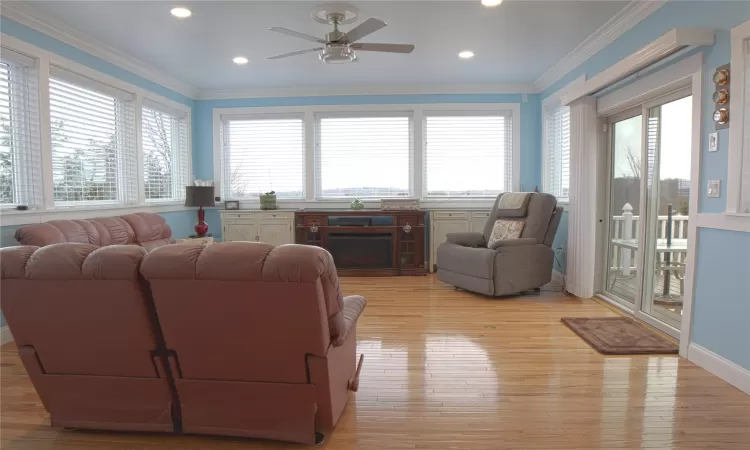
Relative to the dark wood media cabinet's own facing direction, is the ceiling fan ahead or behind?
ahead

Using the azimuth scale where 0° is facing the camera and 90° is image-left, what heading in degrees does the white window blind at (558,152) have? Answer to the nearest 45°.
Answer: approximately 45°

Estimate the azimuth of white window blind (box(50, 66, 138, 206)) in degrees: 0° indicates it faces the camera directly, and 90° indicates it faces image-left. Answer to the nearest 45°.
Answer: approximately 315°

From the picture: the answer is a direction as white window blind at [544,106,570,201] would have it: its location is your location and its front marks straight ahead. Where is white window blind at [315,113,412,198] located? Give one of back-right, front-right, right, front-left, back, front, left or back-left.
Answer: front-right

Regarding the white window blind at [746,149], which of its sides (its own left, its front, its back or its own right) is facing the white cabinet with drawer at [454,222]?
right

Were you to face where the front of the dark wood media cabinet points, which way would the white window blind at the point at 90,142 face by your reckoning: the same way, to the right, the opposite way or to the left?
to the left

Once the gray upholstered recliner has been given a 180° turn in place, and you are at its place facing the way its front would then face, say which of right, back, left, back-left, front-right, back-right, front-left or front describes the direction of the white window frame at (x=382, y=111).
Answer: left

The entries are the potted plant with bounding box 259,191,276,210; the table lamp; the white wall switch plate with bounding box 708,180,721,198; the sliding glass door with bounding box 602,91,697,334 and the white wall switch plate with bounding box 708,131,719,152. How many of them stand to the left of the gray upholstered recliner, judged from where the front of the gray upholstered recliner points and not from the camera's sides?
3

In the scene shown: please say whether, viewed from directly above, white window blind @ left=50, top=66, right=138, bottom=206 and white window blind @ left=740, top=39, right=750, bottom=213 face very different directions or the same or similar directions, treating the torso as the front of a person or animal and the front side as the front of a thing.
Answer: very different directions

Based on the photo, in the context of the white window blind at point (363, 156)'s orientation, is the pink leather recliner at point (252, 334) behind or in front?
in front

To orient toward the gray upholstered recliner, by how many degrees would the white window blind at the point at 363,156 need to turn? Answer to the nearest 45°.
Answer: approximately 45° to its left

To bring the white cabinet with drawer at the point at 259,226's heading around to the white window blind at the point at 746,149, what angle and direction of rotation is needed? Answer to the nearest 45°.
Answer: approximately 45° to its left

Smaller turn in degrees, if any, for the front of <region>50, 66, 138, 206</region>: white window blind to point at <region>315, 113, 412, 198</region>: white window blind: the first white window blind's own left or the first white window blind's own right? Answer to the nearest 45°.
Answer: approximately 45° to the first white window blind's own left

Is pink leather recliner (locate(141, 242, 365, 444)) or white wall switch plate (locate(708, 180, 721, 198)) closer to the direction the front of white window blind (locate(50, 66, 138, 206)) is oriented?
the white wall switch plate
